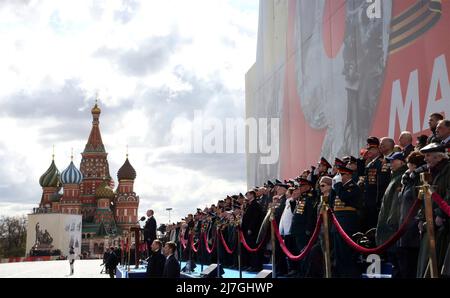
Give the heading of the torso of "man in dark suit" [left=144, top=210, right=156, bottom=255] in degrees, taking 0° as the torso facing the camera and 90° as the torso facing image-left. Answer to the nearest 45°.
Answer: approximately 90°

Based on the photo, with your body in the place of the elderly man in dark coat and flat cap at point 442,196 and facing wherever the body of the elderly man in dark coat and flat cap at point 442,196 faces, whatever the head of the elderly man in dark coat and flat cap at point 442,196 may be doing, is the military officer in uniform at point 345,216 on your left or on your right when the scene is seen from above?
on your right

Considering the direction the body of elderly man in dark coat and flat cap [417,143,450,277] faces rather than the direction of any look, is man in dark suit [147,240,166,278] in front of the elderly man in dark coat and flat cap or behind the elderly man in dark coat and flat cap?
in front

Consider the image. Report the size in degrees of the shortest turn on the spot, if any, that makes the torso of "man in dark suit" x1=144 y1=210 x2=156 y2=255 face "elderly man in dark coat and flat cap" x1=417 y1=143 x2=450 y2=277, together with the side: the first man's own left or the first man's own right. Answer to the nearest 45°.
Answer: approximately 90° to the first man's own left

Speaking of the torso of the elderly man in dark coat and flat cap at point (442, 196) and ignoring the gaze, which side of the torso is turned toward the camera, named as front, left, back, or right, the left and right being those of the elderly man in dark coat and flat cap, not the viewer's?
left

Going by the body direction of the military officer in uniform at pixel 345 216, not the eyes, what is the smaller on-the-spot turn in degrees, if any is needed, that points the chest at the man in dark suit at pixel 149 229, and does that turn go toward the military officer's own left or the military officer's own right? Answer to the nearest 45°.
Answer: approximately 90° to the military officer's own right

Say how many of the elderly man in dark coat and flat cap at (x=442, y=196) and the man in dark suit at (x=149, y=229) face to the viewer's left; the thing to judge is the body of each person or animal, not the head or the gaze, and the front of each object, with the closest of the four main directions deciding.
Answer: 2
